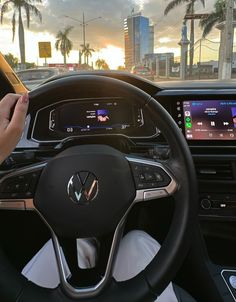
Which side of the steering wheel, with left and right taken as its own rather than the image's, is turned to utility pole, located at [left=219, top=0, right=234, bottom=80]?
back

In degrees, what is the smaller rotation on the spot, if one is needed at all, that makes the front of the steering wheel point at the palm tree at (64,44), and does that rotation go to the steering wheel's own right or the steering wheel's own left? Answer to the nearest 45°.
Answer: approximately 180°

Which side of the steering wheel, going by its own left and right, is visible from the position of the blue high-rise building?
back

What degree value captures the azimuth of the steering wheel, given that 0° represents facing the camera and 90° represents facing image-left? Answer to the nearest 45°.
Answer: approximately 0°

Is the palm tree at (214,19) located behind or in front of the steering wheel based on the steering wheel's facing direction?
behind

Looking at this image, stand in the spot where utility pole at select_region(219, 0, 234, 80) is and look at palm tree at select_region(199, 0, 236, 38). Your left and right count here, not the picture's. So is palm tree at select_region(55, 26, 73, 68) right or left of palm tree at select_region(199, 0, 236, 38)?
left
